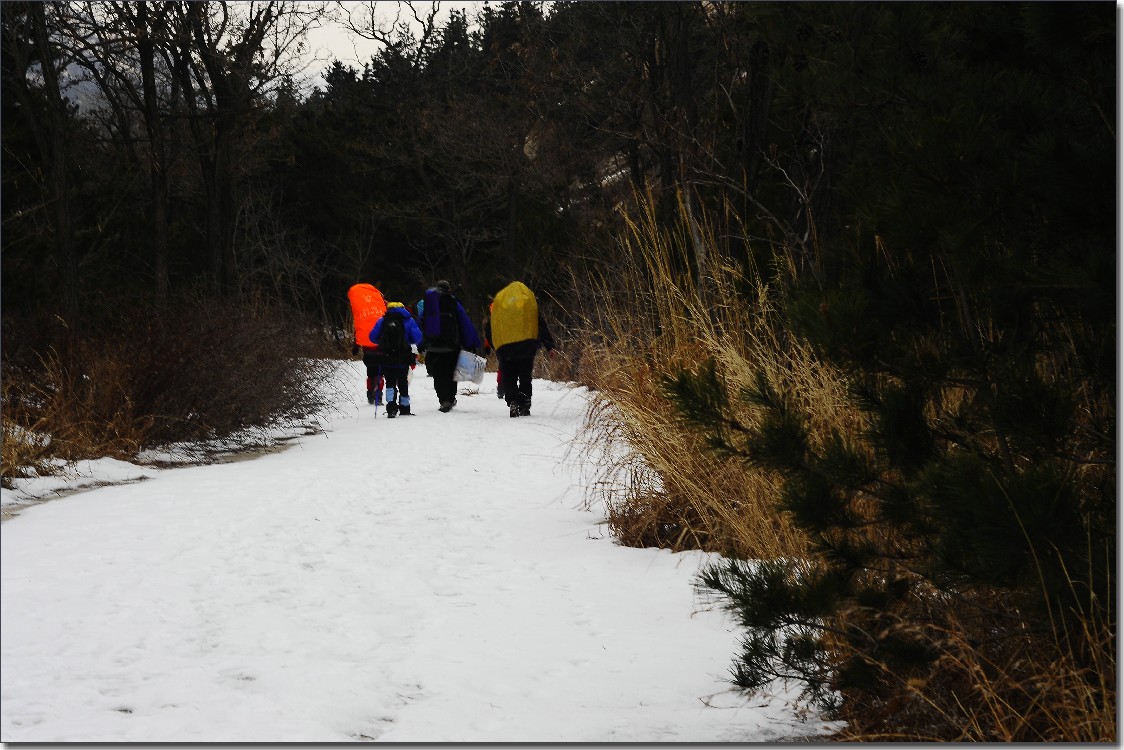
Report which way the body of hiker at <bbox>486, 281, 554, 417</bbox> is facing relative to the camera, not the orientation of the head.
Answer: away from the camera

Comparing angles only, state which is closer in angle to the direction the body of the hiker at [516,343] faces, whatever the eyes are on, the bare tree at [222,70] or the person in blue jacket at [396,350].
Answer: the bare tree

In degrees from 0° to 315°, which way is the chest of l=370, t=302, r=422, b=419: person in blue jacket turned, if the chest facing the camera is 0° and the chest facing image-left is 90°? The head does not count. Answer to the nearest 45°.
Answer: approximately 180°

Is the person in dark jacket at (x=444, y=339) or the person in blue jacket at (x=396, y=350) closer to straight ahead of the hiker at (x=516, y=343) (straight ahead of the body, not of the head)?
the person in dark jacket

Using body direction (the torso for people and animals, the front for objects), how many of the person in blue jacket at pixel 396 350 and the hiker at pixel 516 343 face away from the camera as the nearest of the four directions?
2

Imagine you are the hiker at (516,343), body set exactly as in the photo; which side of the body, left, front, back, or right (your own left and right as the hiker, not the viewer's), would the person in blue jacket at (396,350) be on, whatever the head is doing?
left

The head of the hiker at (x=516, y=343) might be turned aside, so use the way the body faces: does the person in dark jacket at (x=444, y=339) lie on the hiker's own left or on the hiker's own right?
on the hiker's own left
